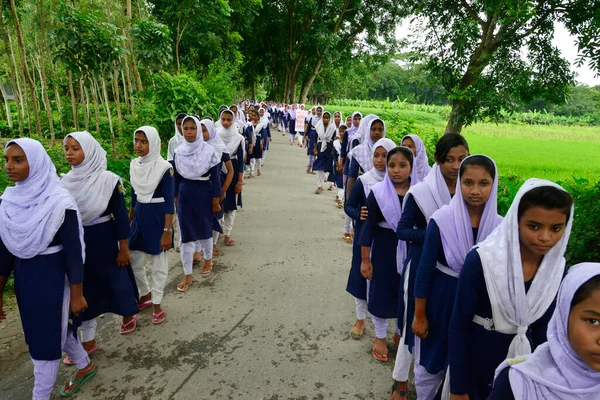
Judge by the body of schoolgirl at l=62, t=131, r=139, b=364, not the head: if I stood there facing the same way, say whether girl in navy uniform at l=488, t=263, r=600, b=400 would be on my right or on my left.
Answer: on my left

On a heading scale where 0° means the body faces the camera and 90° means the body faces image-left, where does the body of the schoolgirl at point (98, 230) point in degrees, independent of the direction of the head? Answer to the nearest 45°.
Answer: approximately 45°

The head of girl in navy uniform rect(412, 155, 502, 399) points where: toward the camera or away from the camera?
toward the camera

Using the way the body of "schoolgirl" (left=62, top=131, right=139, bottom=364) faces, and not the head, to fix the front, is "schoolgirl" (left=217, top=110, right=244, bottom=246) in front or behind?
behind

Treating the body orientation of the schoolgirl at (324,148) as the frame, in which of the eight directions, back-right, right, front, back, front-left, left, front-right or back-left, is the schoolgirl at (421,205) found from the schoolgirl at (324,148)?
front

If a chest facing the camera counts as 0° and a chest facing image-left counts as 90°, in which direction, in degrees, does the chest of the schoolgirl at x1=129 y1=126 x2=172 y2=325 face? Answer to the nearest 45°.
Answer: approximately 45°

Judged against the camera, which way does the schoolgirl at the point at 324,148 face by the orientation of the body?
toward the camera

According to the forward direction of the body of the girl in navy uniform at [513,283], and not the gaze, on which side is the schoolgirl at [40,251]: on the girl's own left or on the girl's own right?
on the girl's own right

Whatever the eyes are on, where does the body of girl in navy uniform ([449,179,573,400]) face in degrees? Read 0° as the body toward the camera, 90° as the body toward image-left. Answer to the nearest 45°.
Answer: approximately 315°

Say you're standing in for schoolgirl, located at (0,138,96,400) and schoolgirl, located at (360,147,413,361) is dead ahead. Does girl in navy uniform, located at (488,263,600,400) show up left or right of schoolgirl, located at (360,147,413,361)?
right

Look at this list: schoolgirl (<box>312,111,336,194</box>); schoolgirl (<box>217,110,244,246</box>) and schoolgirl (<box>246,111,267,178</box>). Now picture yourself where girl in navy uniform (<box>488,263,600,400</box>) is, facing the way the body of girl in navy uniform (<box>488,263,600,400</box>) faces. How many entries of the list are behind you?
3

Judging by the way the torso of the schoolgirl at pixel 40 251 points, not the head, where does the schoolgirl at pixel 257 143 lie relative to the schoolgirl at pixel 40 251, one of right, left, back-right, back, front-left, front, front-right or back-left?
back

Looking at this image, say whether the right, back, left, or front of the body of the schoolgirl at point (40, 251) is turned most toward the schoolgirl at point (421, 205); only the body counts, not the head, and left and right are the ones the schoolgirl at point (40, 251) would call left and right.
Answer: left

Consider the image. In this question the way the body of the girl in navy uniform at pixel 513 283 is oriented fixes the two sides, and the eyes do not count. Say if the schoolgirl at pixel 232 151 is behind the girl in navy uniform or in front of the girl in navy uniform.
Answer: behind

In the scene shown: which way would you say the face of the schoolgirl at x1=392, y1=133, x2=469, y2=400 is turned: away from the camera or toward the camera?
toward the camera

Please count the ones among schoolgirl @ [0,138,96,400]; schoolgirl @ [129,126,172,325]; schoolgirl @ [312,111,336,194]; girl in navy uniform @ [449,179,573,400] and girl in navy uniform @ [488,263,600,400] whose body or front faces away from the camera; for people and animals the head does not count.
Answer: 0

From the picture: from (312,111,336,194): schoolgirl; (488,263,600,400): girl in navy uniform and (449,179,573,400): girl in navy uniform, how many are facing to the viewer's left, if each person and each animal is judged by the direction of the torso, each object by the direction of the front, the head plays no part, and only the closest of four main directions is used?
0

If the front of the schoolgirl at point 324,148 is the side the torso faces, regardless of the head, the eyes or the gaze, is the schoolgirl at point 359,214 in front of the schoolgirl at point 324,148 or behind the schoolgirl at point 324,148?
in front

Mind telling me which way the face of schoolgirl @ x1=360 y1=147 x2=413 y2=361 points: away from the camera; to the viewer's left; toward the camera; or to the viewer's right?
toward the camera

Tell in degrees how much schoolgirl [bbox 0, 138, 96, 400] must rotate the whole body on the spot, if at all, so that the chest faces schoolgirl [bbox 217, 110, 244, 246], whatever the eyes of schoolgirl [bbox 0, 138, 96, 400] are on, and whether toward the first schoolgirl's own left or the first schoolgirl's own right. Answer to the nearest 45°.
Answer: approximately 180°
